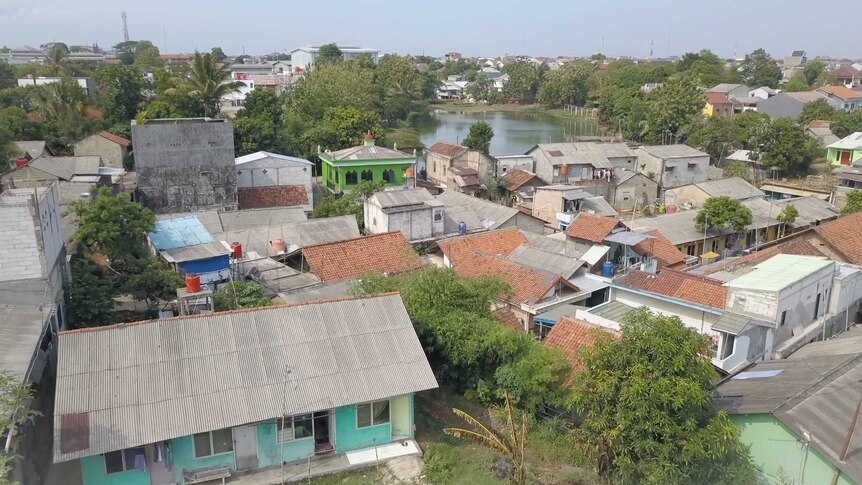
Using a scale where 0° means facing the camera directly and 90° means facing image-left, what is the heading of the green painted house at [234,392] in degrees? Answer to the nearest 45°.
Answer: approximately 0°

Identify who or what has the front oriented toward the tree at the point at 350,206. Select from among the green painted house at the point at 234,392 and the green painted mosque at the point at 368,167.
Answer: the green painted mosque at the point at 368,167

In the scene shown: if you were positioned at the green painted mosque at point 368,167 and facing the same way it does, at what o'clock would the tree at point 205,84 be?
The tree is roughly at 4 o'clock from the green painted mosque.

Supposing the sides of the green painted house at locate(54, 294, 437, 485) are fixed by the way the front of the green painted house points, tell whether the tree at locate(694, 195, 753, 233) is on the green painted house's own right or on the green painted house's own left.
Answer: on the green painted house's own left

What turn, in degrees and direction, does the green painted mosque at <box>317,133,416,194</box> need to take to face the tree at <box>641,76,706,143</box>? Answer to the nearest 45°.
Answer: approximately 135° to its left

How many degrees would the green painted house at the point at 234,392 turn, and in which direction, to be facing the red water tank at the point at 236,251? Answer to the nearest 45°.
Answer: approximately 180°

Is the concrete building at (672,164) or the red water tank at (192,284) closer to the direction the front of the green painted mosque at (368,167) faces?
the red water tank

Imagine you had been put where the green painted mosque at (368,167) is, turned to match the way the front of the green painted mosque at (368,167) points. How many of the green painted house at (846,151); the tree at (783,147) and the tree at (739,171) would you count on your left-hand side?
3

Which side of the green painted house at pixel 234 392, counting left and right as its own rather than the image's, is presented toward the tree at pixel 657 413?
left

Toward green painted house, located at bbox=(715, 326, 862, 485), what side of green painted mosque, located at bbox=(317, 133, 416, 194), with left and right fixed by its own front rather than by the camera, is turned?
front

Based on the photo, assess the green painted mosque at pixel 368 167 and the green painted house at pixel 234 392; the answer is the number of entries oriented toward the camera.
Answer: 2

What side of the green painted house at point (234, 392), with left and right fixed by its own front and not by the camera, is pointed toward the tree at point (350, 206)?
back

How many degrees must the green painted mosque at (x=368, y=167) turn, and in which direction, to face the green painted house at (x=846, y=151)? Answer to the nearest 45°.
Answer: approximately 90° to its left

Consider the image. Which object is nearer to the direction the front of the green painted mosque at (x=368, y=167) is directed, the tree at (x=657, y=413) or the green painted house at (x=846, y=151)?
the tree

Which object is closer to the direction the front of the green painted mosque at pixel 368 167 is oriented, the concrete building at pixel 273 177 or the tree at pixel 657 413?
the tree
